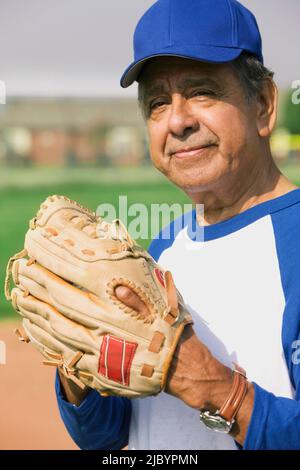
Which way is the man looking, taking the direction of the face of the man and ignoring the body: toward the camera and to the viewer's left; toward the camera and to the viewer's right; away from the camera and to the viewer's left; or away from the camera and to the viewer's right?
toward the camera and to the viewer's left

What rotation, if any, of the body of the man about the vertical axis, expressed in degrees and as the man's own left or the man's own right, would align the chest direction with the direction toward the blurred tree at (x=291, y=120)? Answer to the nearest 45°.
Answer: approximately 135° to the man's own right

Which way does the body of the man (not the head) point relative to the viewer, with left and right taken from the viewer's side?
facing the viewer and to the left of the viewer
